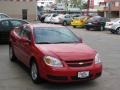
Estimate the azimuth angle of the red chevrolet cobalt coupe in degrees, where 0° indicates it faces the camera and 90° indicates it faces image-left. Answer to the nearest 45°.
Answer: approximately 315°

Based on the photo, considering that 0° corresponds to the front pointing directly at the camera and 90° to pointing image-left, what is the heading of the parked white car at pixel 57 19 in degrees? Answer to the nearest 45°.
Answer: approximately 45°

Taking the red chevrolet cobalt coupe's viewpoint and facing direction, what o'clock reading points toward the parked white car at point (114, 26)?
The parked white car is roughly at 8 o'clock from the red chevrolet cobalt coupe.

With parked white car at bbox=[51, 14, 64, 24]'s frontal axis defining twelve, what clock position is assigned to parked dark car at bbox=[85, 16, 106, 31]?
The parked dark car is roughly at 10 o'clock from the parked white car.

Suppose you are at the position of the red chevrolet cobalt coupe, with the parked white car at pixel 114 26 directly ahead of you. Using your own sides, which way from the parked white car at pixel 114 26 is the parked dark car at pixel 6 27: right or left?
left
